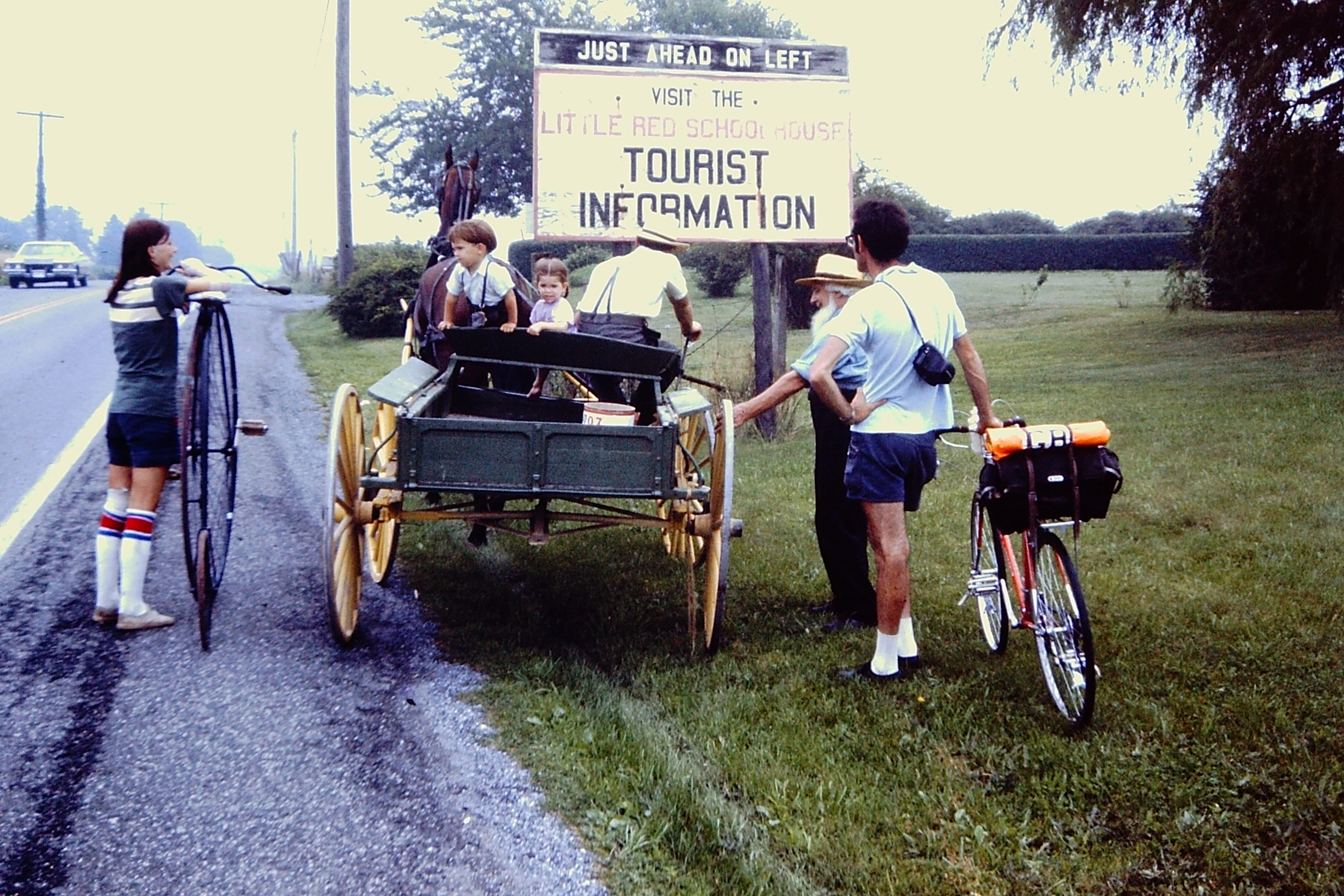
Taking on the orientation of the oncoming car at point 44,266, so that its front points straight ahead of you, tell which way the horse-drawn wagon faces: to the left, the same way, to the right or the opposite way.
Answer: the opposite way

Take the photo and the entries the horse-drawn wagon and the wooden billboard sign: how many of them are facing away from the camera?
1

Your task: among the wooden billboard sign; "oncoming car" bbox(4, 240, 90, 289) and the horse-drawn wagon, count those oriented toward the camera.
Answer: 2

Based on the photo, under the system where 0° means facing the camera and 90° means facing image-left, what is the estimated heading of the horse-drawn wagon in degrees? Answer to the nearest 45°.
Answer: approximately 180°

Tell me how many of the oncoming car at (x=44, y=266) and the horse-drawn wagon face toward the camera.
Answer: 1
